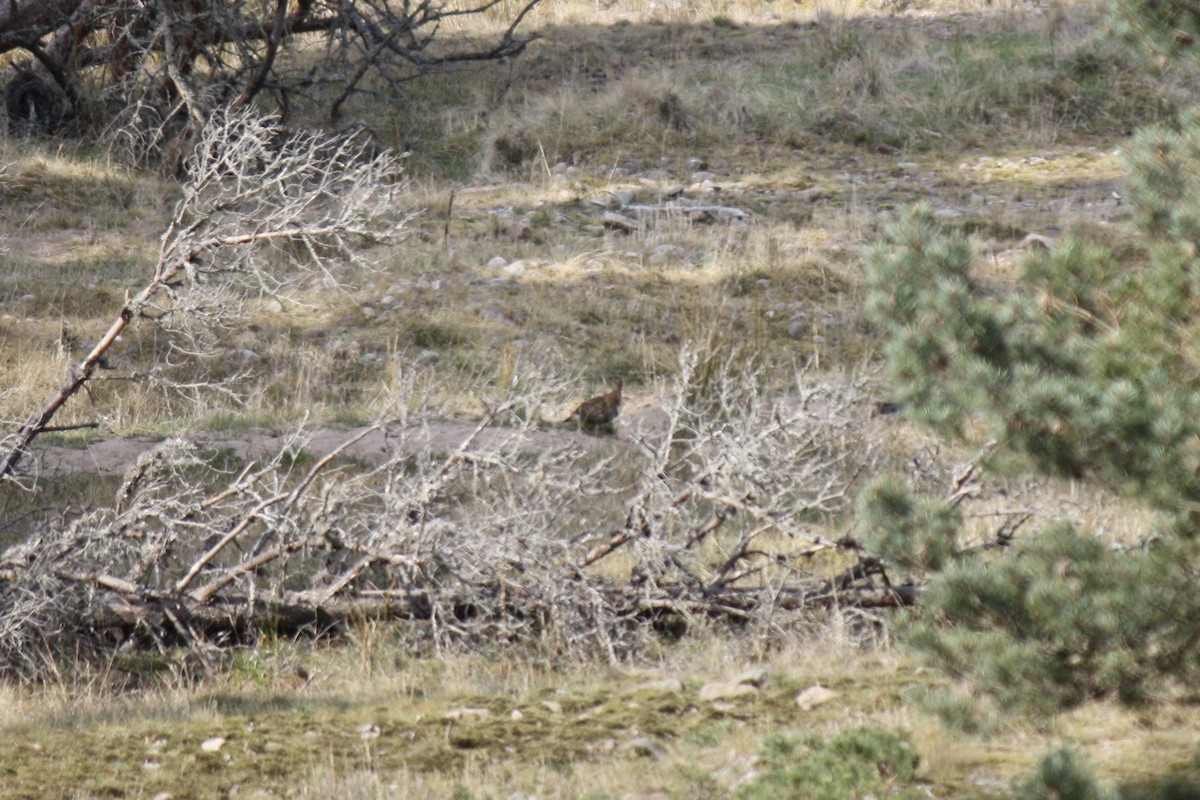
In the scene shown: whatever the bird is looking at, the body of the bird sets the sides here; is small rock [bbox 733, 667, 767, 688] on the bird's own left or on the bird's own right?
on the bird's own right

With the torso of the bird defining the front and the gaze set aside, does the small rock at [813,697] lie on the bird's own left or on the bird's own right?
on the bird's own right

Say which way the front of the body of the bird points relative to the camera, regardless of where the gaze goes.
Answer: to the viewer's right

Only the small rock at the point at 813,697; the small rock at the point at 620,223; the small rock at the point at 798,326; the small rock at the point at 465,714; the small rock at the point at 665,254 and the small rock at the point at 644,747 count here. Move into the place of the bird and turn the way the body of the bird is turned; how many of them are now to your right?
3

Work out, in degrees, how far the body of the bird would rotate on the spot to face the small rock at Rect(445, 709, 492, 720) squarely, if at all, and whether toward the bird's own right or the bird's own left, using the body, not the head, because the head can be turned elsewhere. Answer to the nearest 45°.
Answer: approximately 90° to the bird's own right

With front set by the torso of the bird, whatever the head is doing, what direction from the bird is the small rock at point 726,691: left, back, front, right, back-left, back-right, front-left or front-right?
right

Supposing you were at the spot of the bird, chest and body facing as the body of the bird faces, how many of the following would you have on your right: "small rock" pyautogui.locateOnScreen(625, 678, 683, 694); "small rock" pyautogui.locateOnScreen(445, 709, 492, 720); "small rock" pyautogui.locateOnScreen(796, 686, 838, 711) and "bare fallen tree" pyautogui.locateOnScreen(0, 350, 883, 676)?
4

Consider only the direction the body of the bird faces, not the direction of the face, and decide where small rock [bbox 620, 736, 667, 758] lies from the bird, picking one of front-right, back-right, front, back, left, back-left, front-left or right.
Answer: right

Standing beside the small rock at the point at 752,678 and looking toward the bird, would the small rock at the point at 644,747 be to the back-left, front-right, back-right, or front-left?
back-left

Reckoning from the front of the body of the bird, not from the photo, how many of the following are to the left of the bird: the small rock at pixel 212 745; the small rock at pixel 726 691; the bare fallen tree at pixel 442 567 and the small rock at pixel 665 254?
1
